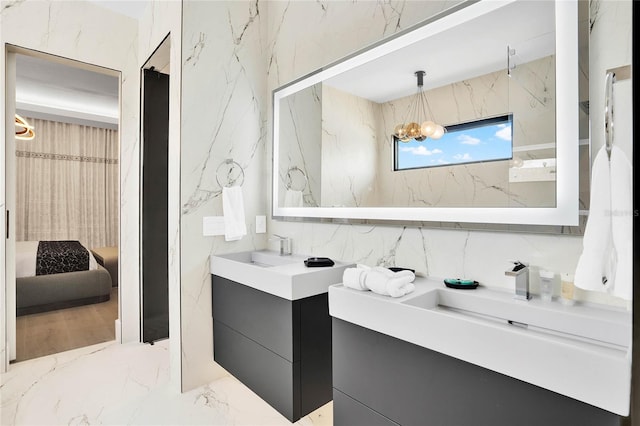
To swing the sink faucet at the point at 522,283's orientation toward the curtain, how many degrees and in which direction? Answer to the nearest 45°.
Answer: approximately 45° to its right

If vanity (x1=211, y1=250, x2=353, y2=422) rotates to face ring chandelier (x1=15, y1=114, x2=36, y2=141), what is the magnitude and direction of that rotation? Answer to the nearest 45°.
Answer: approximately 90° to its right

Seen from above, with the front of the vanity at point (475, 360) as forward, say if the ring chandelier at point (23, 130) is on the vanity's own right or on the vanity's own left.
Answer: on the vanity's own right

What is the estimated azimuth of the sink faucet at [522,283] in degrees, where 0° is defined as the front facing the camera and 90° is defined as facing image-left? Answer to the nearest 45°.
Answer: approximately 45°

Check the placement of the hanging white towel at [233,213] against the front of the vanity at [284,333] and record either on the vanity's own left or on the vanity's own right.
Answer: on the vanity's own right

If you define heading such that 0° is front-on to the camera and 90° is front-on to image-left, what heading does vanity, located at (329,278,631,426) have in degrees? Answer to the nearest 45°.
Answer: approximately 45°

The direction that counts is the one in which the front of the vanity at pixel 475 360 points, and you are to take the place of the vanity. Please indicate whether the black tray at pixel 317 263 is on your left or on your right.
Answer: on your right
